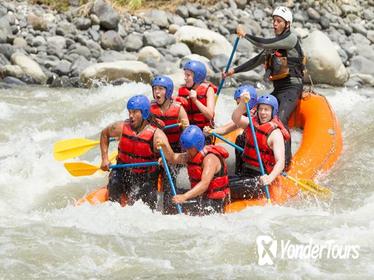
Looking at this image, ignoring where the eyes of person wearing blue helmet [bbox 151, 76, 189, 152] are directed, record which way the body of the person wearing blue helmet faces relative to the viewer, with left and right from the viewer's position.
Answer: facing the viewer and to the left of the viewer

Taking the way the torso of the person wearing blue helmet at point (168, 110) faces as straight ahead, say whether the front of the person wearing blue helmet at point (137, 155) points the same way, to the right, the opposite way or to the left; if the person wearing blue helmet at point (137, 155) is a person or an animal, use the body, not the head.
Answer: the same way

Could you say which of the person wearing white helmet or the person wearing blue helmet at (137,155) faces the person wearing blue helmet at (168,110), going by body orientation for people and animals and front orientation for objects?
the person wearing white helmet

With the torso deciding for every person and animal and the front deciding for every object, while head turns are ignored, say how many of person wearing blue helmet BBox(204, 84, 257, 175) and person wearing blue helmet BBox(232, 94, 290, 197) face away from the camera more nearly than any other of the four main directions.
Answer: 0

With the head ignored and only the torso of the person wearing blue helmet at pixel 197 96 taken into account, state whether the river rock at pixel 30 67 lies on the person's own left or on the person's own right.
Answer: on the person's own right

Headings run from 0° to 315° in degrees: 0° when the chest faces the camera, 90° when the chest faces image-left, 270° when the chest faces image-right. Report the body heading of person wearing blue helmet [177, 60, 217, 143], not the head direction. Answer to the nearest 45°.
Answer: approximately 45°

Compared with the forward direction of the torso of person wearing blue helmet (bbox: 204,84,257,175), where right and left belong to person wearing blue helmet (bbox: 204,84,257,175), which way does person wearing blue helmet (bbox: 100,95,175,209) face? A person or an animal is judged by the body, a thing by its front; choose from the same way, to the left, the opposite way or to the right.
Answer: the same way

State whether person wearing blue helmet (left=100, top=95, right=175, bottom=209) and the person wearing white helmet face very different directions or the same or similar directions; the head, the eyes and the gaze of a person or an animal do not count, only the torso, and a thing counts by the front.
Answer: same or similar directions

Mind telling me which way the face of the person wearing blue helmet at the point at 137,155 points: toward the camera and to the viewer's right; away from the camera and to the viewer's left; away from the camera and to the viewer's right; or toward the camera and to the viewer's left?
toward the camera and to the viewer's left

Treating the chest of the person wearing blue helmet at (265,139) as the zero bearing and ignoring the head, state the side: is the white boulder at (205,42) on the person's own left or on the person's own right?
on the person's own right

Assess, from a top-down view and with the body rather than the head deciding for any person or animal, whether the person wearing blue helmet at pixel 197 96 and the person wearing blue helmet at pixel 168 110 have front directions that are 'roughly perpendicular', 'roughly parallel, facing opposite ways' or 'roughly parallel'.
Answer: roughly parallel

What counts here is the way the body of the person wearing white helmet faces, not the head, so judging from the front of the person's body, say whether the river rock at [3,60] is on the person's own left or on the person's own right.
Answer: on the person's own right

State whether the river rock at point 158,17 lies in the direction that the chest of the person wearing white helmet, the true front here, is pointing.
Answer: no

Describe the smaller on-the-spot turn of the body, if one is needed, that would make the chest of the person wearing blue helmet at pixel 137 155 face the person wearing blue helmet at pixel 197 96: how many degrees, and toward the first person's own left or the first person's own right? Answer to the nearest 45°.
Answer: approximately 180°

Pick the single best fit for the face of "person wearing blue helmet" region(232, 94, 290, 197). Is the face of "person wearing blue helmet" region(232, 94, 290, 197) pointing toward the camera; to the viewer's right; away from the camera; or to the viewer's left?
toward the camera

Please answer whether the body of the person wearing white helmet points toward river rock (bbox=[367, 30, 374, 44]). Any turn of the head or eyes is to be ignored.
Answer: no

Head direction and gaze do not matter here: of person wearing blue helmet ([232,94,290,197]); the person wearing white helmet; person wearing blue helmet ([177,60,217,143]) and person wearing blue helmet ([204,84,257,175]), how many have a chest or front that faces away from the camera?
0

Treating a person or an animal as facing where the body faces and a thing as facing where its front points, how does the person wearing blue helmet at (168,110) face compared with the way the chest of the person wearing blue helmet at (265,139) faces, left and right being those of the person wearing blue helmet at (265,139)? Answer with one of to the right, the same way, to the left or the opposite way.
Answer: the same way

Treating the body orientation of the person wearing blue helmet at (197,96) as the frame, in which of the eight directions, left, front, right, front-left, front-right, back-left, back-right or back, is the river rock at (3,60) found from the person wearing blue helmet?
right

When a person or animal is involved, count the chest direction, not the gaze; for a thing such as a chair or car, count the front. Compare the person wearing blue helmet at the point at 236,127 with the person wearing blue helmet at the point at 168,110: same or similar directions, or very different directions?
same or similar directions
